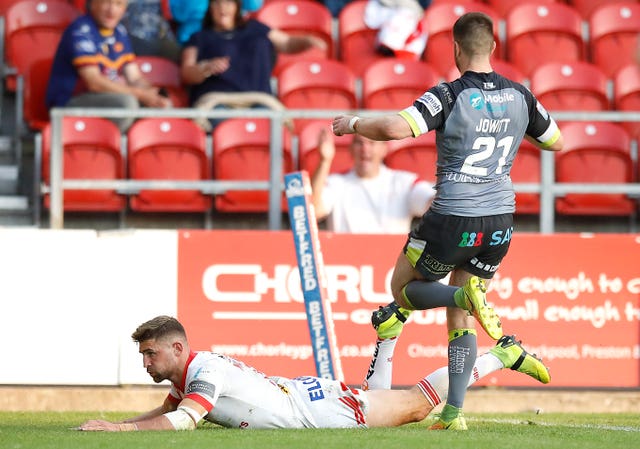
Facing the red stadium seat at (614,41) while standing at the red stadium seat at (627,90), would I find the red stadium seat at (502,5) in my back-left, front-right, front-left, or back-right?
front-left

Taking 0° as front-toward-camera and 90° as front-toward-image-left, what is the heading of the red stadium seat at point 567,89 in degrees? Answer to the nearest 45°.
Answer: approximately 0°

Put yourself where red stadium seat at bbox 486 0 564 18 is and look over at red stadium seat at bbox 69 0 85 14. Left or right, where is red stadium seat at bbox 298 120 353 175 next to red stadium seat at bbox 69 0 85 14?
left

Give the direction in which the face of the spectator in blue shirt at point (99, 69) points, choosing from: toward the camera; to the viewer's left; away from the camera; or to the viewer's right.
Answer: toward the camera

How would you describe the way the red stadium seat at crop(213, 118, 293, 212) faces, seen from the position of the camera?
facing the viewer

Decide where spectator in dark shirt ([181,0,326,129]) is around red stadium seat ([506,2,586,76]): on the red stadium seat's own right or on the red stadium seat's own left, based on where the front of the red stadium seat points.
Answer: on the red stadium seat's own right

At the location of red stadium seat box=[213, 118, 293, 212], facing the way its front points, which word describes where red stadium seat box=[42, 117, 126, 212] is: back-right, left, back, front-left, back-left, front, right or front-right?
right

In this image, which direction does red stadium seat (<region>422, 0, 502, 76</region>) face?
toward the camera

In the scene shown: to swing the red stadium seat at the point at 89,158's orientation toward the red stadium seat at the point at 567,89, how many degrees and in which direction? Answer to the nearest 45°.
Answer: approximately 90° to its left

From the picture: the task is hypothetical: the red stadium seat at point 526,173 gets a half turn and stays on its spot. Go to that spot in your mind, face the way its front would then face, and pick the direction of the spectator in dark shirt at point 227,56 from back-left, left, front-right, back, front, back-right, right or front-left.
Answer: left

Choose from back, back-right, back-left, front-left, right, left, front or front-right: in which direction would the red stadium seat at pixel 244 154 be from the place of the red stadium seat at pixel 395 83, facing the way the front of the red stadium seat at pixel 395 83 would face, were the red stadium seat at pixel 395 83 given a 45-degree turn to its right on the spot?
front

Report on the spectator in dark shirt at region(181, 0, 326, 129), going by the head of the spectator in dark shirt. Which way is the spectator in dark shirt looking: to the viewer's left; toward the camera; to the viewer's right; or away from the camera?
toward the camera

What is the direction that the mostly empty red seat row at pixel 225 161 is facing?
toward the camera

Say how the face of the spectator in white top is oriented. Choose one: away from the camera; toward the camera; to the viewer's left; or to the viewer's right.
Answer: toward the camera

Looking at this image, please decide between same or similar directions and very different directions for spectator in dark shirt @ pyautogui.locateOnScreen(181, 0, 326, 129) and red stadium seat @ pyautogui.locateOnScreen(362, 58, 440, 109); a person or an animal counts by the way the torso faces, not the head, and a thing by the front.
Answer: same or similar directions

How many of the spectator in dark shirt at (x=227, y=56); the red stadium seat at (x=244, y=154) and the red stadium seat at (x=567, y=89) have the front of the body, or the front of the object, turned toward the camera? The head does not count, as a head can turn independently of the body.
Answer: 3

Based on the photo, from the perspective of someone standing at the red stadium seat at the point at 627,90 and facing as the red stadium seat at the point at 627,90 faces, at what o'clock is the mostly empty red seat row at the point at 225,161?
The mostly empty red seat row is roughly at 2 o'clock from the red stadium seat.

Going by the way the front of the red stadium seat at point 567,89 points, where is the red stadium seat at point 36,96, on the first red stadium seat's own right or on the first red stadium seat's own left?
on the first red stadium seat's own right

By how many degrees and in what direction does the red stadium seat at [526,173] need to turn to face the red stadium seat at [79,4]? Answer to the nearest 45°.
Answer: approximately 90° to its right
